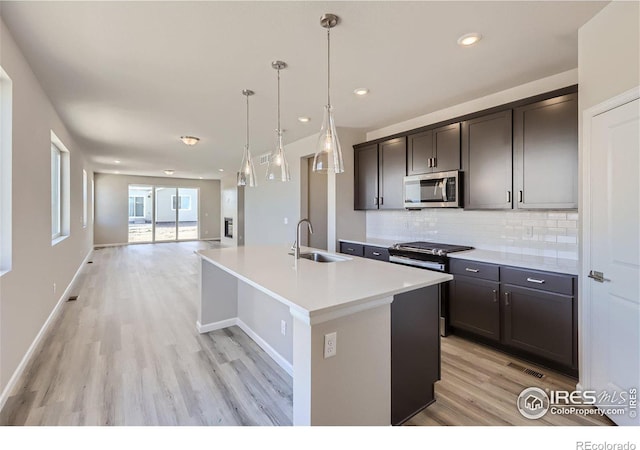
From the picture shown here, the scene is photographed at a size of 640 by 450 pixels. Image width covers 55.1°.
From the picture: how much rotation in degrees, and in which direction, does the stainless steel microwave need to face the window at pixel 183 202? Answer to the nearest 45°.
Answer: approximately 90° to its right

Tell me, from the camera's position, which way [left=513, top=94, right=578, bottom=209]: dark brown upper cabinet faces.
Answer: facing the viewer and to the left of the viewer

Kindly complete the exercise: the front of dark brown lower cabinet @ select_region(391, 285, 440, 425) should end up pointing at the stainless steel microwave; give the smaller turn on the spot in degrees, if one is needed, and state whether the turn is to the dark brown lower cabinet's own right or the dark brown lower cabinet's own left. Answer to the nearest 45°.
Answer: approximately 45° to the dark brown lower cabinet's own left

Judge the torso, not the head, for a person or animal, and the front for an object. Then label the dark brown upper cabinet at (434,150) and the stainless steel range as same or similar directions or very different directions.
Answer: same or similar directions

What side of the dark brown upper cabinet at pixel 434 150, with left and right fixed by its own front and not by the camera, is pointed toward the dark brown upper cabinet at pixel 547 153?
left

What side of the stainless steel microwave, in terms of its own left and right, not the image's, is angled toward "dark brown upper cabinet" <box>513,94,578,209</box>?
left

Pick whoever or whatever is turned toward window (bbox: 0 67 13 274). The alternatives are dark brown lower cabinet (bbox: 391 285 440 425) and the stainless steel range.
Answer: the stainless steel range

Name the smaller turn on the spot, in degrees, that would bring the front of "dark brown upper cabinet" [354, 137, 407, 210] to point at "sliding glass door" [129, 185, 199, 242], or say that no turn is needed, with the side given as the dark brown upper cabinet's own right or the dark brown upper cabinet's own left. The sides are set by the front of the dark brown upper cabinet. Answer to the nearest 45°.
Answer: approximately 90° to the dark brown upper cabinet's own right

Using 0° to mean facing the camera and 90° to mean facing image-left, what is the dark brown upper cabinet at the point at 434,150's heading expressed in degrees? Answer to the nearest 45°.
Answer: approximately 45°

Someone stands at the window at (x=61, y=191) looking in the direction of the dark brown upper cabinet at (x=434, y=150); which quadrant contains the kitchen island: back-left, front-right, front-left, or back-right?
front-right

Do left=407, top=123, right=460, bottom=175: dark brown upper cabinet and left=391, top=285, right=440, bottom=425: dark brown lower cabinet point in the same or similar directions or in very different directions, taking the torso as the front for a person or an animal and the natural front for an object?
very different directions

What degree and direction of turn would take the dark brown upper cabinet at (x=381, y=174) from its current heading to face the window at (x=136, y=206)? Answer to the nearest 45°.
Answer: approximately 90° to its right
